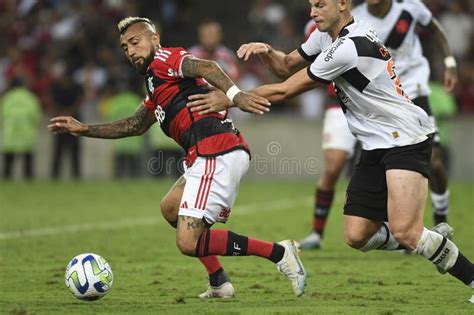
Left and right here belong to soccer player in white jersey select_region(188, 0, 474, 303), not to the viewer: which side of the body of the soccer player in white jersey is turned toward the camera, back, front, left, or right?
left

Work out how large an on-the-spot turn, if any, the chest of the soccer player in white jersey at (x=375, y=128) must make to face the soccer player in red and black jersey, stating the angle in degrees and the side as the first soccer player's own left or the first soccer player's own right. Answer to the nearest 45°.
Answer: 0° — they already face them
